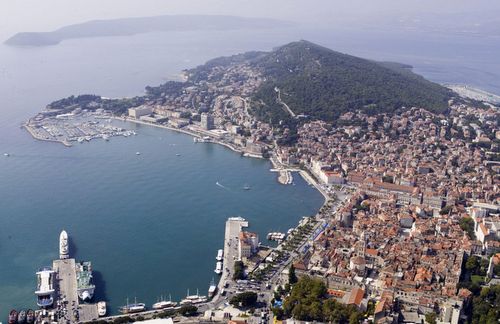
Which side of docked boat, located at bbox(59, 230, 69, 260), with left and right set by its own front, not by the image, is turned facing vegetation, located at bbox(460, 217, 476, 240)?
right

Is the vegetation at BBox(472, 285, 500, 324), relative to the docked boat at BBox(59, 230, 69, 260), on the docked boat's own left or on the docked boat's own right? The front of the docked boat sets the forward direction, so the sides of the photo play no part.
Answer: on the docked boat's own right

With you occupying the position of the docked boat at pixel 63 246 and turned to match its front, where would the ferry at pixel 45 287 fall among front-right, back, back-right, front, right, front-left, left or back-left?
back

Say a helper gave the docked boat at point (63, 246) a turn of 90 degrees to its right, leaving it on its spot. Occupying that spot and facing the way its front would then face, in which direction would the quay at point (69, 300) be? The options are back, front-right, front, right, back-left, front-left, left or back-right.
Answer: right

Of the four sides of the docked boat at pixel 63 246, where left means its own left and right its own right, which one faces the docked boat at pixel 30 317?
back

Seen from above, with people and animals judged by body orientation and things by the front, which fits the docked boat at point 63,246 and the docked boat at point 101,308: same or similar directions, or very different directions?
same or similar directions

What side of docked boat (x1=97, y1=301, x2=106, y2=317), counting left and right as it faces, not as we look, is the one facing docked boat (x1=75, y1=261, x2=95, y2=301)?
front

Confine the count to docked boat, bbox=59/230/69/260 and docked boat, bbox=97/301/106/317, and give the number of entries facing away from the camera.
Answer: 2

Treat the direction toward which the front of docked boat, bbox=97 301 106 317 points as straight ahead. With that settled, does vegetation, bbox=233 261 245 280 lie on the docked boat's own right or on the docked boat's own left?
on the docked boat's own right

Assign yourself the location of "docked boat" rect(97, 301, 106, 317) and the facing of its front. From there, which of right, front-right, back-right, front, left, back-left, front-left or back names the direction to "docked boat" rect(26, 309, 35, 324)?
left

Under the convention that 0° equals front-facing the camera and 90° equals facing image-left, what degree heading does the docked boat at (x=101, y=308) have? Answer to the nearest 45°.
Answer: approximately 180°

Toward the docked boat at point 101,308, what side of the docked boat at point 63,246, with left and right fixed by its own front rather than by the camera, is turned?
back

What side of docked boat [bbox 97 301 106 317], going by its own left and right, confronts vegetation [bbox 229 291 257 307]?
right

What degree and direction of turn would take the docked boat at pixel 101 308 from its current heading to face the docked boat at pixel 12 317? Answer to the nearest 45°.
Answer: approximately 90° to its left

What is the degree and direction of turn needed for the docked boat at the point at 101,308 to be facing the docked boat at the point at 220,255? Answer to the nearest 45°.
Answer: approximately 45° to its right

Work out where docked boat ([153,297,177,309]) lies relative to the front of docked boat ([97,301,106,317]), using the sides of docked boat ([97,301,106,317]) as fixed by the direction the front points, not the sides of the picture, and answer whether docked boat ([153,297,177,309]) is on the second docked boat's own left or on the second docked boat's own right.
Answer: on the second docked boat's own right

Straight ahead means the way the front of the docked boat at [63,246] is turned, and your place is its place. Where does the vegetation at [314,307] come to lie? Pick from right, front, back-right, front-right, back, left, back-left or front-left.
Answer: back-right

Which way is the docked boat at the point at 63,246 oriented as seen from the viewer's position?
away from the camera
